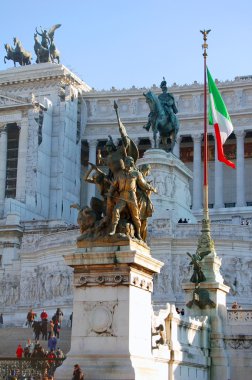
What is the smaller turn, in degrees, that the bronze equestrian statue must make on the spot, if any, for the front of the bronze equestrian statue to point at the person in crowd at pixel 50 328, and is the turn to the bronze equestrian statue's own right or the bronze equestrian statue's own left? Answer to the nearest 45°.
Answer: approximately 45° to the bronze equestrian statue's own left

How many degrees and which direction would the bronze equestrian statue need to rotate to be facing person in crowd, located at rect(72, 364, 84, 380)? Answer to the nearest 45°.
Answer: approximately 45° to its left

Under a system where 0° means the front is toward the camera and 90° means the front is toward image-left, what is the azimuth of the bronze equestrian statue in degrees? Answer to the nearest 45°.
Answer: approximately 45°

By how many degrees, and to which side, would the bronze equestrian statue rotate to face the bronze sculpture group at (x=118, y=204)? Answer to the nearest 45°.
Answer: approximately 45° to its left

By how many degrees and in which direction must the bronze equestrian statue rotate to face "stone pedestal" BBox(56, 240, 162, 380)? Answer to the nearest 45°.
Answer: approximately 45° to its left
